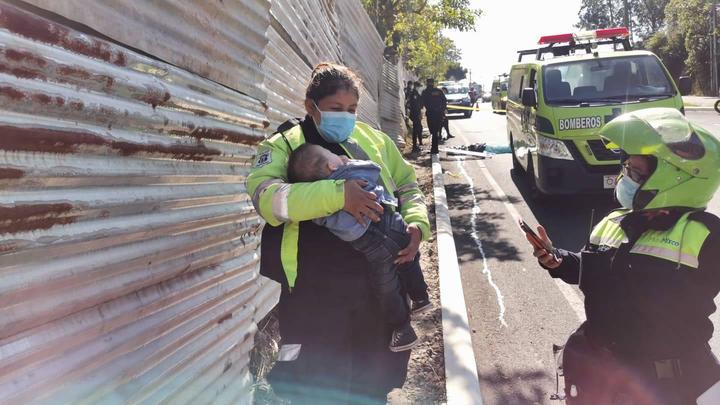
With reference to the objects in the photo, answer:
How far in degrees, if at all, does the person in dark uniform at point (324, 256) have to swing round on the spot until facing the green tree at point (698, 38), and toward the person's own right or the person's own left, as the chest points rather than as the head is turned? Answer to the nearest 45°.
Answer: approximately 90° to the person's own left

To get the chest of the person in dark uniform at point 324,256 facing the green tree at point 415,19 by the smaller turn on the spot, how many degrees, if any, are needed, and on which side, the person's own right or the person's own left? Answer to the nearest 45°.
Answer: approximately 135° to the person's own left

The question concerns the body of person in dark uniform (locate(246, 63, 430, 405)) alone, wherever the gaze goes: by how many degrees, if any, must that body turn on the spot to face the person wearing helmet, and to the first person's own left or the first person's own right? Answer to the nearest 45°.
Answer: approximately 45° to the first person's own left

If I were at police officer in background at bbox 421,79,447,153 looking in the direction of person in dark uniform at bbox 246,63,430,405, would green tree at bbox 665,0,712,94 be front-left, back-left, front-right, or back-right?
back-left

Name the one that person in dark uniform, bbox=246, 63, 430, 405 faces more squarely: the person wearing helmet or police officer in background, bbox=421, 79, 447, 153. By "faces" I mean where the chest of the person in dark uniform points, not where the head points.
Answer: the person wearing helmet

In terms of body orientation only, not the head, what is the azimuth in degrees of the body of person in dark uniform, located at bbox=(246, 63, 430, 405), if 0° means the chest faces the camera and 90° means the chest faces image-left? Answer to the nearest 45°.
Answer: approximately 315°

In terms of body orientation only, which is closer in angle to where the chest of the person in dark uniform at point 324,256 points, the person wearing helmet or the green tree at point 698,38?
the person wearing helmet
